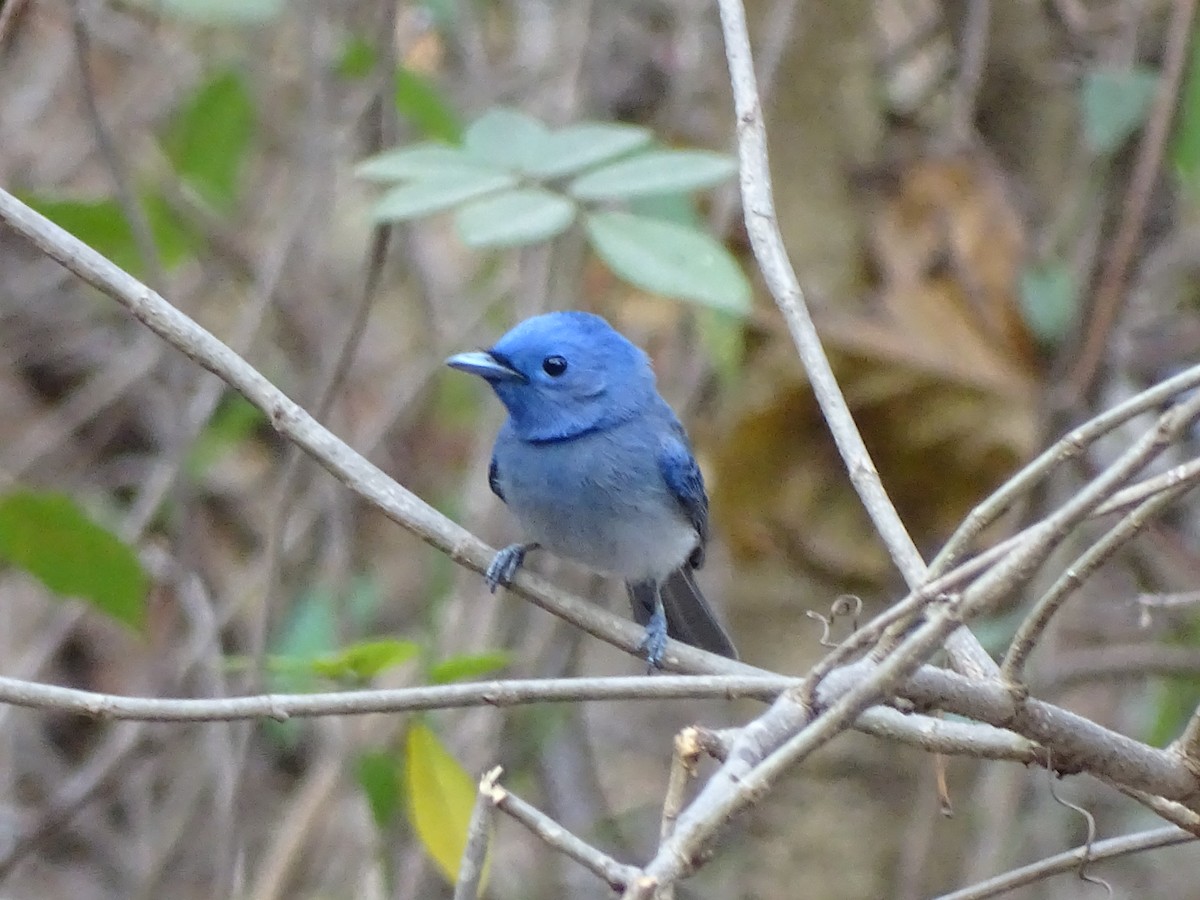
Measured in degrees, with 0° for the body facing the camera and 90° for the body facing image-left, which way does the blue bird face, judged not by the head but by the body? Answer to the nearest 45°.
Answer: approximately 45°

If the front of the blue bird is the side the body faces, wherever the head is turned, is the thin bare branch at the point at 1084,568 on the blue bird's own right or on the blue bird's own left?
on the blue bird's own left

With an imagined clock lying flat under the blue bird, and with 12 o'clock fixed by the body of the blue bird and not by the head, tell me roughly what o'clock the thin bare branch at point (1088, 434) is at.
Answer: The thin bare branch is roughly at 8 o'clock from the blue bird.

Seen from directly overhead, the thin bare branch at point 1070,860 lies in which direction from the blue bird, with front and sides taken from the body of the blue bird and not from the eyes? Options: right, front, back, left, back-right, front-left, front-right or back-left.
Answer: left
